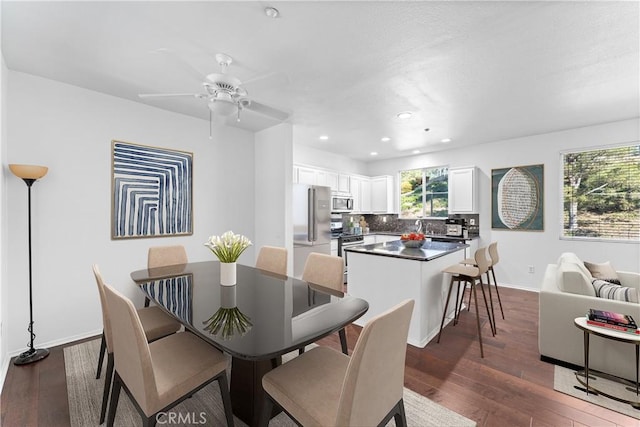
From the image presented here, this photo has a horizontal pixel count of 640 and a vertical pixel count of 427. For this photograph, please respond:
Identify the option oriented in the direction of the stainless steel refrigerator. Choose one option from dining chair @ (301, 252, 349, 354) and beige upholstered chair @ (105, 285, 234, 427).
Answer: the beige upholstered chair

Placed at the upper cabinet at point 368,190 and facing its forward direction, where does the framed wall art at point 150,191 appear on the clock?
The framed wall art is roughly at 3 o'clock from the upper cabinet.

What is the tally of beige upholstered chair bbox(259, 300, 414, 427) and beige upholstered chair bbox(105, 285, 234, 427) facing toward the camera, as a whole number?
0

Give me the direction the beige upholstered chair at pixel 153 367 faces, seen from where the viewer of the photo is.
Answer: facing away from the viewer and to the right of the viewer

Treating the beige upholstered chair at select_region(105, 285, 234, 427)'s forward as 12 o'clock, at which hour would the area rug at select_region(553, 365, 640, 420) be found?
The area rug is roughly at 2 o'clock from the beige upholstered chair.

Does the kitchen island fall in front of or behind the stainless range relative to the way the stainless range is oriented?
in front

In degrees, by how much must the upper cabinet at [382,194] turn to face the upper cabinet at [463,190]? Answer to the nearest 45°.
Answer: approximately 90° to its left

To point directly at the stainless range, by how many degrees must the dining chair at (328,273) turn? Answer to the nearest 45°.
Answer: approximately 135° to its right

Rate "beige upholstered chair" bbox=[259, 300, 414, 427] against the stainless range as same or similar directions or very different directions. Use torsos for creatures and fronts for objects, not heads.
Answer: very different directions

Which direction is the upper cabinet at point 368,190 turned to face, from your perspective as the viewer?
facing the viewer and to the right of the viewer
